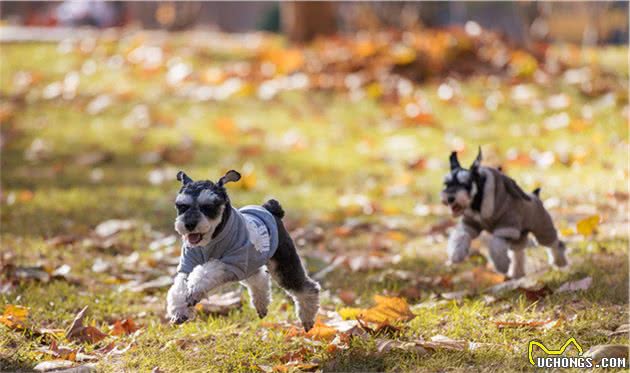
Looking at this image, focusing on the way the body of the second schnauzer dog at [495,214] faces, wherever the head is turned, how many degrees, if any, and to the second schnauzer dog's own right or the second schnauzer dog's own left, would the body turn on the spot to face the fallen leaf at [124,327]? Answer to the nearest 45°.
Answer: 0° — it already faces it

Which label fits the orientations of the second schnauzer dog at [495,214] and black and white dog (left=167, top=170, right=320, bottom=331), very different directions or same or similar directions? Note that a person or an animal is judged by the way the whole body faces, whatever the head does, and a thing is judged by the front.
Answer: same or similar directions

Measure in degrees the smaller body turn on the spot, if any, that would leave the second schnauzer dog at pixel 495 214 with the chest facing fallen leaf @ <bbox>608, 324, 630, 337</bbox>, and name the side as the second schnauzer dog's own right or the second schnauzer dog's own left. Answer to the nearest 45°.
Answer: approximately 90° to the second schnauzer dog's own left

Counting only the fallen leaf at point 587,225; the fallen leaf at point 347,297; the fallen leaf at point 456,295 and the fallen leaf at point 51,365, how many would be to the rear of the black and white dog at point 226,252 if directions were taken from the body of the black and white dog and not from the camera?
3

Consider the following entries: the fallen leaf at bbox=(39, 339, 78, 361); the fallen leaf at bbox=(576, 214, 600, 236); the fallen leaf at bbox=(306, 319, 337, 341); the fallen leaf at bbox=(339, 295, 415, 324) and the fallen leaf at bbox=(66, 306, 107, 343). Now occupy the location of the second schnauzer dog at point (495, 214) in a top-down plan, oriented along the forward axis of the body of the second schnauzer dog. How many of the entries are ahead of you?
4

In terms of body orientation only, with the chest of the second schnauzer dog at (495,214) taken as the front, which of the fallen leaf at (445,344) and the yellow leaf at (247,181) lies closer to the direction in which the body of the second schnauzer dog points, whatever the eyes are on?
the fallen leaf

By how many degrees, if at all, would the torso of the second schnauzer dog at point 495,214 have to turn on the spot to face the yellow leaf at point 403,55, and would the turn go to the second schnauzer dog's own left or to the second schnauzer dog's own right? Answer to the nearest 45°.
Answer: approximately 135° to the second schnauzer dog's own right

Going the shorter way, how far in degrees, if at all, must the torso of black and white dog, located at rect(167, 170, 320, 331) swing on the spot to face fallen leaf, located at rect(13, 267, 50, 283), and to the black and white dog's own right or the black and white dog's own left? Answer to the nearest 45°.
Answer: approximately 90° to the black and white dog's own right

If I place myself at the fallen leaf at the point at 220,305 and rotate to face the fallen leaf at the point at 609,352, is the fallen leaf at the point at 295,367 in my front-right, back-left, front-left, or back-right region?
front-right

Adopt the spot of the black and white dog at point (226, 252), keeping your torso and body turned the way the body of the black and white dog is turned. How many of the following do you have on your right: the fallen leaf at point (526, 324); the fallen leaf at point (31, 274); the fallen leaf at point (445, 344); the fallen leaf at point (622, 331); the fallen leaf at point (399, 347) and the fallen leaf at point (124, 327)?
2

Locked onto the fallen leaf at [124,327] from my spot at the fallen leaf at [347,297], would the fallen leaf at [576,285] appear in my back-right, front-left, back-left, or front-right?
back-left

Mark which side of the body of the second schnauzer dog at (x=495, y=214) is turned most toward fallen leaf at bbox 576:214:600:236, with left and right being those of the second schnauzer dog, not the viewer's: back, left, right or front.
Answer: back

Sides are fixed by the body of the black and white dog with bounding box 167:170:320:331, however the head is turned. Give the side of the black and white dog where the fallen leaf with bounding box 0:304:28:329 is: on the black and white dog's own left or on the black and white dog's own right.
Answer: on the black and white dog's own right

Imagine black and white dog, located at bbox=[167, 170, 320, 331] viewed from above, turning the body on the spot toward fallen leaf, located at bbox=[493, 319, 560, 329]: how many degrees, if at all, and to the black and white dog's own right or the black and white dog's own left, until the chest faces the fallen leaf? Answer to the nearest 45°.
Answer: approximately 135° to the black and white dog's own left

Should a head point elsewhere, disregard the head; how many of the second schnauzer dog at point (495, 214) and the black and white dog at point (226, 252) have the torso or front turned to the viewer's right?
0

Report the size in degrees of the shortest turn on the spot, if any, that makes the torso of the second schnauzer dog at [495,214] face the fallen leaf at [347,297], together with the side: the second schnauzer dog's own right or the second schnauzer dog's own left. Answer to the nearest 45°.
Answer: approximately 45° to the second schnauzer dog's own right

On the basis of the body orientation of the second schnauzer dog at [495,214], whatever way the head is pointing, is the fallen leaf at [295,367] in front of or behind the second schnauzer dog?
in front
